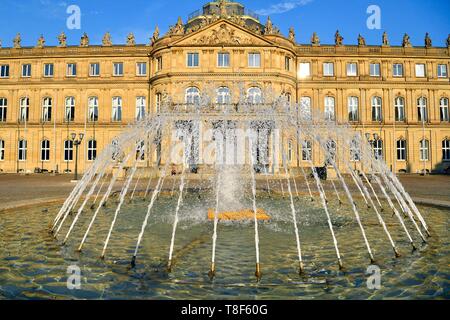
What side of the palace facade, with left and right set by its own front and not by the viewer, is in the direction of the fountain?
front

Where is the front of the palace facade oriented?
toward the camera
